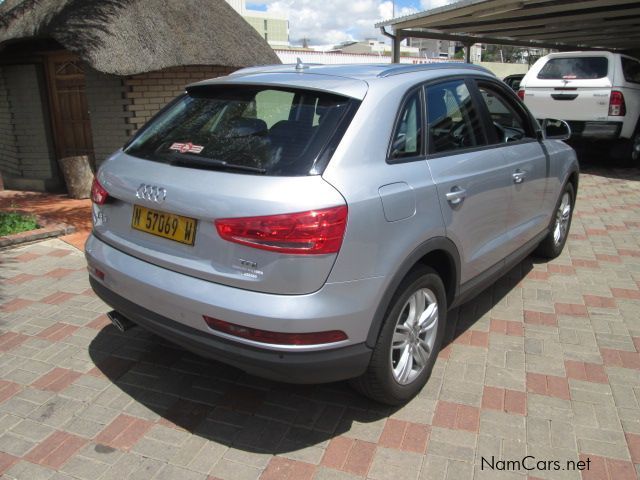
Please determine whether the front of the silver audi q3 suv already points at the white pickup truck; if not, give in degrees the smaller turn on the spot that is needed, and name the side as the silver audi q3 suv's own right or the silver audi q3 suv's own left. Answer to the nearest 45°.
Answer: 0° — it already faces it

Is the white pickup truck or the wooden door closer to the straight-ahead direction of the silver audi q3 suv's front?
the white pickup truck

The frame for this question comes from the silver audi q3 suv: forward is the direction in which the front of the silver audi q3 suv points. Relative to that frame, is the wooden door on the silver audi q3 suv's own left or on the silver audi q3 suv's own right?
on the silver audi q3 suv's own left

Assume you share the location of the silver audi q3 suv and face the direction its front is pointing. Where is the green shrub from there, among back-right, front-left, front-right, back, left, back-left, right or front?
left

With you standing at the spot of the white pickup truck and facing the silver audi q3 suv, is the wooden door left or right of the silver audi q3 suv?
right

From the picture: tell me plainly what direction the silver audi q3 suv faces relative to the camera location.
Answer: facing away from the viewer and to the right of the viewer

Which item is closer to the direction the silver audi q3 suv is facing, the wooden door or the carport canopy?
the carport canopy

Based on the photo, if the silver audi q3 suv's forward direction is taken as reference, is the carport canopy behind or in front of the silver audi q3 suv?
in front

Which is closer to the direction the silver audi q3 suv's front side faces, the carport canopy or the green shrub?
the carport canopy

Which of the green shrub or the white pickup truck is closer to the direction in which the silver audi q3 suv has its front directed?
the white pickup truck
